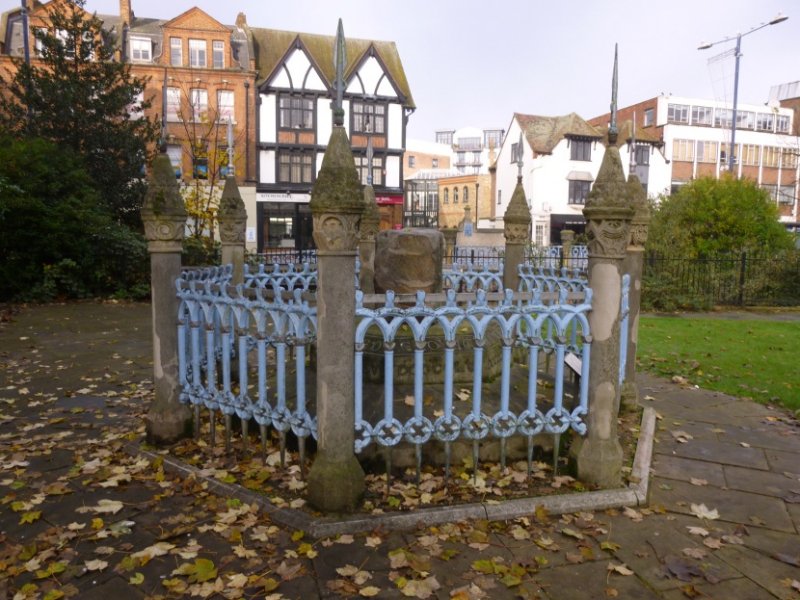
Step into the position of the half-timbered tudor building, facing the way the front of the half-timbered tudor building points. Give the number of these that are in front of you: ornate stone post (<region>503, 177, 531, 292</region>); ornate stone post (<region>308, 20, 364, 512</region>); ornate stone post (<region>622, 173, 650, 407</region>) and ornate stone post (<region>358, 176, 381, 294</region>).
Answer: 4

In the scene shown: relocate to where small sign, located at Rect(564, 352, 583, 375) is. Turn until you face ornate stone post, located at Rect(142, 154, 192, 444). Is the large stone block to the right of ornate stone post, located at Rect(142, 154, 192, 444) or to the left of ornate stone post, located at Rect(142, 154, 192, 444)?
right

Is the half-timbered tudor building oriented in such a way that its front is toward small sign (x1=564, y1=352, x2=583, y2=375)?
yes

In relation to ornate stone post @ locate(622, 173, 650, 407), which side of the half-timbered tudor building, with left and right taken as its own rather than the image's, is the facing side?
front

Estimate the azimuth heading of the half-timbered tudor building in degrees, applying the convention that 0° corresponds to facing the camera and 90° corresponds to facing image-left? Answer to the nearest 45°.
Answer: approximately 0°

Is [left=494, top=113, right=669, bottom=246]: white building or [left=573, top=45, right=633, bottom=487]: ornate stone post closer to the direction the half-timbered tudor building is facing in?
the ornate stone post

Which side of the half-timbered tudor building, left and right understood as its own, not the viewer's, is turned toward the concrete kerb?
front

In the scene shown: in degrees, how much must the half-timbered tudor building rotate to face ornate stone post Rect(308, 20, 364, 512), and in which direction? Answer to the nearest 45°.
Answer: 0° — it already faces it

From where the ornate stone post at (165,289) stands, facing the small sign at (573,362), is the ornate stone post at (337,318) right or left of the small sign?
right

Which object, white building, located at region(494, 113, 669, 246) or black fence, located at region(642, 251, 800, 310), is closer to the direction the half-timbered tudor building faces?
the black fence
